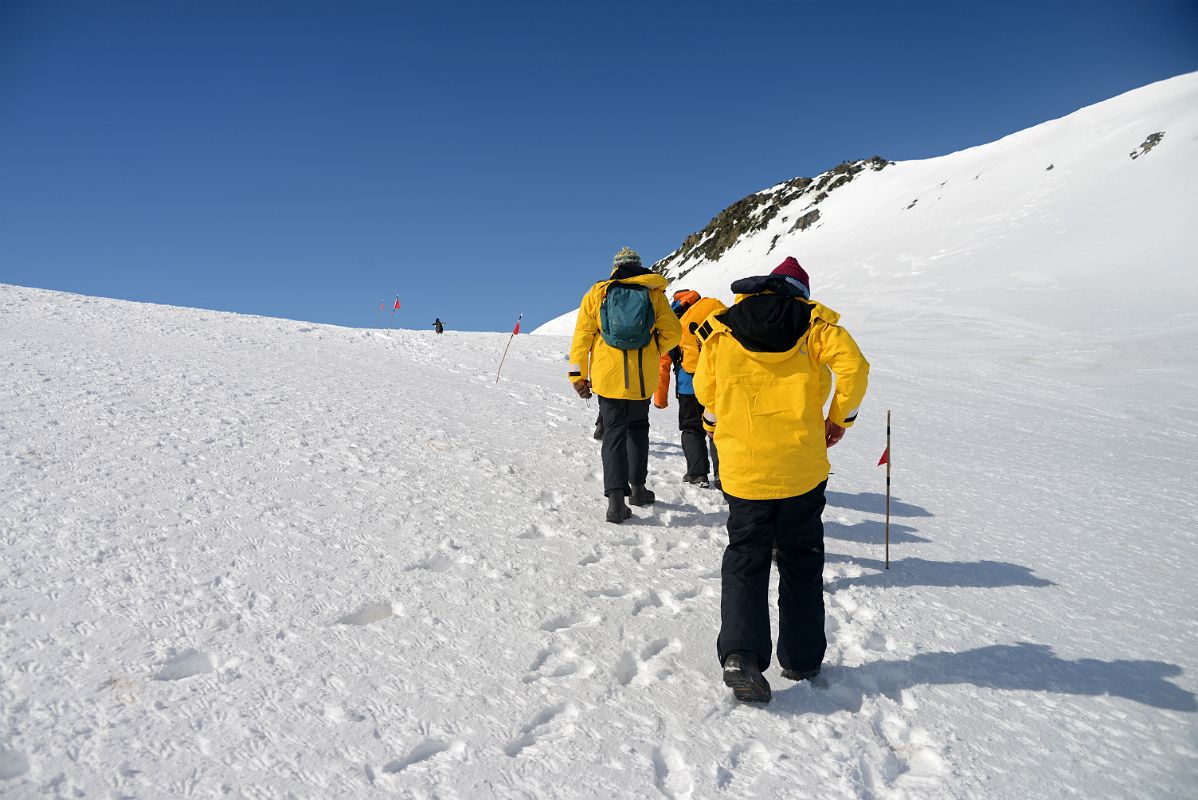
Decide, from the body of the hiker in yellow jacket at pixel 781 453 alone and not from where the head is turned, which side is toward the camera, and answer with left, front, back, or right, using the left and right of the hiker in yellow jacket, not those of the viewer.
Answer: back

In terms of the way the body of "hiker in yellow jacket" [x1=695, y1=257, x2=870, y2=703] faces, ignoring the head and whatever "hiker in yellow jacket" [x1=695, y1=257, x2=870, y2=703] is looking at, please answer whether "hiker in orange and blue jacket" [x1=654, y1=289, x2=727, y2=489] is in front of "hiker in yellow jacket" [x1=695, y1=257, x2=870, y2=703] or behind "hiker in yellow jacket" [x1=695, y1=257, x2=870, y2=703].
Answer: in front

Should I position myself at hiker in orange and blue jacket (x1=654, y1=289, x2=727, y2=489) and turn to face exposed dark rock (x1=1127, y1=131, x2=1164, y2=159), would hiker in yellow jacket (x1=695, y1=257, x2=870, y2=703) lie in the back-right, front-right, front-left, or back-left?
back-right

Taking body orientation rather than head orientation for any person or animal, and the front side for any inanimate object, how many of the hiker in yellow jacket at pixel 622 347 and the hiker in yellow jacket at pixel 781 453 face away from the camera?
2

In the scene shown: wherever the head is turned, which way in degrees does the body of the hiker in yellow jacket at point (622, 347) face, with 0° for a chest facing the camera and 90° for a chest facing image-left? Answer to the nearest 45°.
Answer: approximately 180°

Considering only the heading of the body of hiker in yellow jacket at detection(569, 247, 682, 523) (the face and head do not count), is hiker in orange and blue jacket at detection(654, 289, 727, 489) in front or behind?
in front

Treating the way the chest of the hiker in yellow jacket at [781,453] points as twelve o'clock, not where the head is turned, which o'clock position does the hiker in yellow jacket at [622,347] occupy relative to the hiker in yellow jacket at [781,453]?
the hiker in yellow jacket at [622,347] is roughly at 11 o'clock from the hiker in yellow jacket at [781,453].

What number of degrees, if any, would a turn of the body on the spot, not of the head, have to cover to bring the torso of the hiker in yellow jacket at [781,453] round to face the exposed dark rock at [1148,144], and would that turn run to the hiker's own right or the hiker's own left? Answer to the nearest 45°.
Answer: approximately 45° to the hiker's own right

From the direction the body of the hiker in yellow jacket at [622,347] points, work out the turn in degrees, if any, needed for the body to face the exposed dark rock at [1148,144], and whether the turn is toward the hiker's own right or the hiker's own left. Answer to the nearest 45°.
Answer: approximately 45° to the hiker's own right
